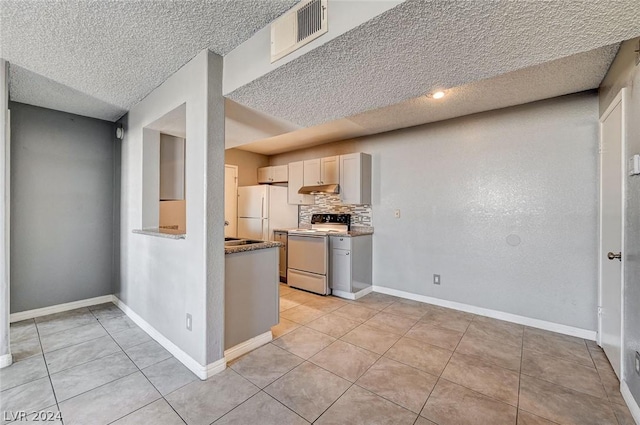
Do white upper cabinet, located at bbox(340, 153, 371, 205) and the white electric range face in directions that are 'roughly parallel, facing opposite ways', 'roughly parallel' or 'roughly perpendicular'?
roughly parallel

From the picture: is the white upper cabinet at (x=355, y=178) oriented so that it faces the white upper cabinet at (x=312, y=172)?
no

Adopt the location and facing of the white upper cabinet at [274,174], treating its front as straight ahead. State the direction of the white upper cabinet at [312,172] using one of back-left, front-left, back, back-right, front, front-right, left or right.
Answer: left

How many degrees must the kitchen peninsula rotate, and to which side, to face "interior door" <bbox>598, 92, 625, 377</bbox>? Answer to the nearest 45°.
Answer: approximately 45° to its right

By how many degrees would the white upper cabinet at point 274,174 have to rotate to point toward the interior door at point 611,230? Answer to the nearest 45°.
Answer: approximately 90° to its left

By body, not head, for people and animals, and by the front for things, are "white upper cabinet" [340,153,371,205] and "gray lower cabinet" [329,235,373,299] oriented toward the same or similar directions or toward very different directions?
same or similar directions

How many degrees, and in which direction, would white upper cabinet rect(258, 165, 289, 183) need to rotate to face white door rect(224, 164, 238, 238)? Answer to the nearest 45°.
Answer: approximately 45° to its right

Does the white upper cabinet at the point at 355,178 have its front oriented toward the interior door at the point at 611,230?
no

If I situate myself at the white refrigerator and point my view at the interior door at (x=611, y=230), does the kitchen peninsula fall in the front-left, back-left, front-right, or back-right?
front-right

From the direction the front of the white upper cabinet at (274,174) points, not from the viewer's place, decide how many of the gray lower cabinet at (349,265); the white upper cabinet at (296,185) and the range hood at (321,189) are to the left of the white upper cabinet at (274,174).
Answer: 3

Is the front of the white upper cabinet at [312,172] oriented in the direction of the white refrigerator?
no

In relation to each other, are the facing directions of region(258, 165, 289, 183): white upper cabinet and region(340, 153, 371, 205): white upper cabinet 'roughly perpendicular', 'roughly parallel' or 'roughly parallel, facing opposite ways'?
roughly parallel

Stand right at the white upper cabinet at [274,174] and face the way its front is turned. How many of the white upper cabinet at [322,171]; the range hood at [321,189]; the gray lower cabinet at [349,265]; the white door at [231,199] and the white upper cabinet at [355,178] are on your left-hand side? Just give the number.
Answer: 4

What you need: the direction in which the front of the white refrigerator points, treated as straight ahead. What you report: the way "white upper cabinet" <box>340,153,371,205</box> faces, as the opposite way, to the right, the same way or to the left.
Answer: the same way

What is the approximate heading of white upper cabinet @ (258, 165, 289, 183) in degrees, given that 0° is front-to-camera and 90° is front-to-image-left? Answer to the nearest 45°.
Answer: approximately 45°

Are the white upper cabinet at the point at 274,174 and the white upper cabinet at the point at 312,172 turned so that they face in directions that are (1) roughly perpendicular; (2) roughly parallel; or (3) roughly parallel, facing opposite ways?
roughly parallel

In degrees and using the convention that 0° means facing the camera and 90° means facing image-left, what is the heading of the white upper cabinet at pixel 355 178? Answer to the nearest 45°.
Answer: approximately 45°

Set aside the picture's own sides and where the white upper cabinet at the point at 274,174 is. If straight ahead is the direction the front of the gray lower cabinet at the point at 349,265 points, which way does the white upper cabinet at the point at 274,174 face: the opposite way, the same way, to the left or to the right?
the same way

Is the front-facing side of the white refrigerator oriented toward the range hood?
no

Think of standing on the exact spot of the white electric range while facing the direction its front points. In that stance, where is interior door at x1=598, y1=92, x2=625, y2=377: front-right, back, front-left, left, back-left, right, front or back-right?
left

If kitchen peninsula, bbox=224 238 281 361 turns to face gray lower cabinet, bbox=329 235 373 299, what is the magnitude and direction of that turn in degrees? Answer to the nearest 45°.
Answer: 0° — it already faces it
